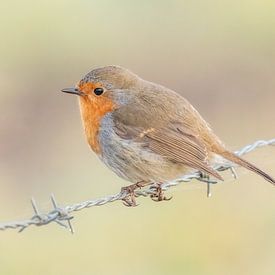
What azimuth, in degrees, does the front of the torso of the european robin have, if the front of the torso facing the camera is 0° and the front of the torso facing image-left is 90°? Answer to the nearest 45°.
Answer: approximately 90°
